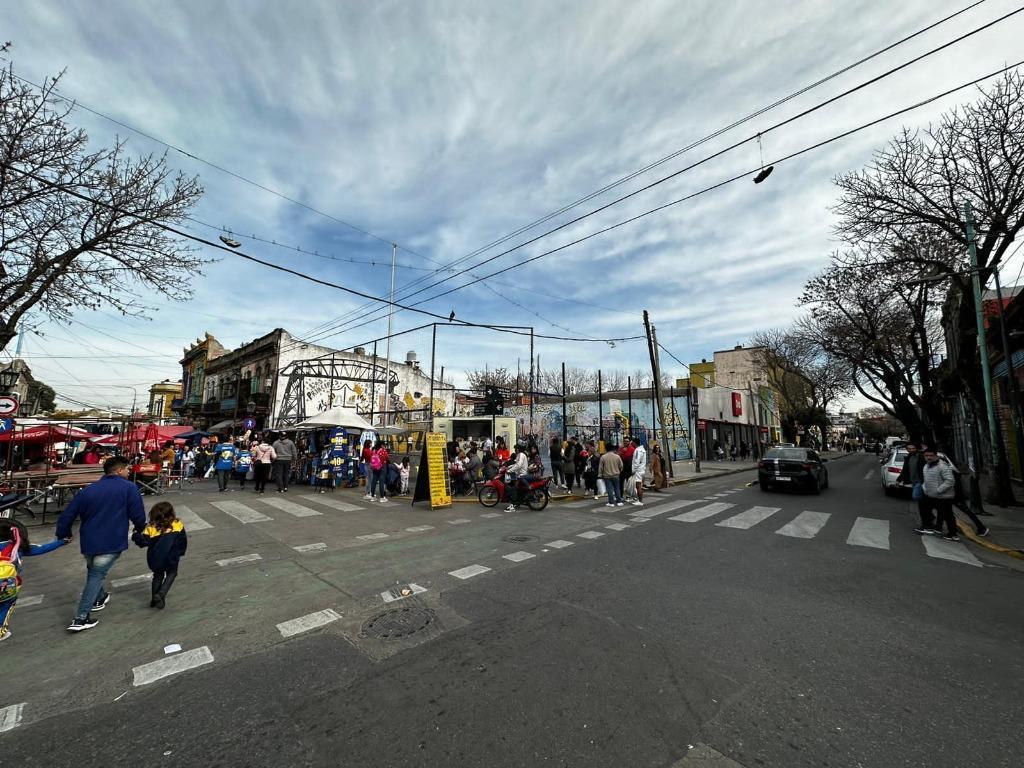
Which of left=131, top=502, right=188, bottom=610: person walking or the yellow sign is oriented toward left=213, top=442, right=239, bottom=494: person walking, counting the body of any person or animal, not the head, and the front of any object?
left=131, top=502, right=188, bottom=610: person walking

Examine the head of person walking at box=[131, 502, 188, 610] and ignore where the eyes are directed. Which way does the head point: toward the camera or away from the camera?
away from the camera

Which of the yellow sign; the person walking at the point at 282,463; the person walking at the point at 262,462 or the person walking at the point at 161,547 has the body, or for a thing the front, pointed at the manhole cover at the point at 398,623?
the yellow sign

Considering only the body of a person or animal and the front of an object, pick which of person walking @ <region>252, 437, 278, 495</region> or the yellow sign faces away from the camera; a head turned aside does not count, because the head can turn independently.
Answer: the person walking

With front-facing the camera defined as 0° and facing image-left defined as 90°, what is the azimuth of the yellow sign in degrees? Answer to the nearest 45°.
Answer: approximately 0°

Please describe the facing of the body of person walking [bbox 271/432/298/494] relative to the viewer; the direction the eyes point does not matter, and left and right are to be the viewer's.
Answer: facing away from the viewer

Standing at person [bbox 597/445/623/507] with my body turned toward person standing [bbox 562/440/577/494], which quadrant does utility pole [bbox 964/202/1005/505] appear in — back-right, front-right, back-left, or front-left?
back-right

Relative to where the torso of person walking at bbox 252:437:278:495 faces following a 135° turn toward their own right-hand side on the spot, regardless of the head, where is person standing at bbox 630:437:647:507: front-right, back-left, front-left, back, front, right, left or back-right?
front

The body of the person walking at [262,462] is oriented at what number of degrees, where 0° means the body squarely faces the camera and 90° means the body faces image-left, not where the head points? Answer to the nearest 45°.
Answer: approximately 180°

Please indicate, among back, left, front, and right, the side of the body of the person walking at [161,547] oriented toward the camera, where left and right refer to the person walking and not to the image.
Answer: back

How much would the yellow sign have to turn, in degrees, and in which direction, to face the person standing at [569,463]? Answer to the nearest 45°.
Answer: approximately 90° to its left

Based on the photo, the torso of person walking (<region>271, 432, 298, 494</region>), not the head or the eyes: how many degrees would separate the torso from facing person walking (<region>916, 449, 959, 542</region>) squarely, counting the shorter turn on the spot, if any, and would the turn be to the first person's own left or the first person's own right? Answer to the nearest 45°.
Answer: approximately 135° to the first person's own right

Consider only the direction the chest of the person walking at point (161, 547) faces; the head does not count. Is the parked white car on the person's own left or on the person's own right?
on the person's own right

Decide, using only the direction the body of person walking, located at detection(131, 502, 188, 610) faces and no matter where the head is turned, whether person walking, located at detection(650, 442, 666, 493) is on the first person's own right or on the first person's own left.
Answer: on the first person's own right

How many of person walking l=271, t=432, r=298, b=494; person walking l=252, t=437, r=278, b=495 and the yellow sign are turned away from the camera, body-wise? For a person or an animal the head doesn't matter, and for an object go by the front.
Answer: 2

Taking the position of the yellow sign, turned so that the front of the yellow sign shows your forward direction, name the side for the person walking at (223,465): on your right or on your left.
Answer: on your right

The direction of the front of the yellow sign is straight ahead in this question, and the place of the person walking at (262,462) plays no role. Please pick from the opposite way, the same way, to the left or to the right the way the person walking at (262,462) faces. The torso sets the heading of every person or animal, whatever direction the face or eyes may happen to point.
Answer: the opposite way
